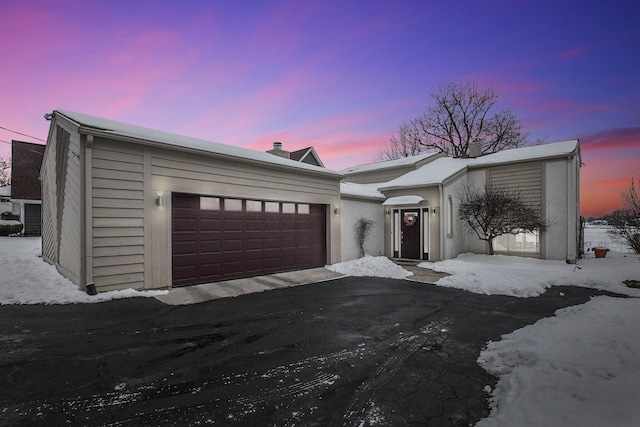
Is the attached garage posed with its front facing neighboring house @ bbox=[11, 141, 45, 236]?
no

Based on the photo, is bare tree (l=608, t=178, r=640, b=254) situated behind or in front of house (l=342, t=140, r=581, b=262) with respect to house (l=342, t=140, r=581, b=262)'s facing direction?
behind

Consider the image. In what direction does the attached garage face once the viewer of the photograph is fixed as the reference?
facing the viewer and to the right of the viewer

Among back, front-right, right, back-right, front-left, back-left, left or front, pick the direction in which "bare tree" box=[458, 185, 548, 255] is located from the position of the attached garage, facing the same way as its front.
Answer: front-left

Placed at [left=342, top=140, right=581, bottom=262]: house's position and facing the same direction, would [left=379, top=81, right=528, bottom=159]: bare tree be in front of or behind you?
behind

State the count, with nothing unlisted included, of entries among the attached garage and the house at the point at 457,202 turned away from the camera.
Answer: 0

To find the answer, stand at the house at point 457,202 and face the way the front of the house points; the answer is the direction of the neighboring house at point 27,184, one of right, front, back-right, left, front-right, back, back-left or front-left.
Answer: front-right

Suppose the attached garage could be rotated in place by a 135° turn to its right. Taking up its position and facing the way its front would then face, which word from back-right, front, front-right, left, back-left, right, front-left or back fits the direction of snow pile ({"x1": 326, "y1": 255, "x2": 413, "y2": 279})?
back

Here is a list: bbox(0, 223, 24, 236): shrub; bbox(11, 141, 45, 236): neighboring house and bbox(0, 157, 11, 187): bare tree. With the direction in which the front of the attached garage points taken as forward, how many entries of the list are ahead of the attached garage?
0

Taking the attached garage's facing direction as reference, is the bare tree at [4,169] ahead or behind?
behind

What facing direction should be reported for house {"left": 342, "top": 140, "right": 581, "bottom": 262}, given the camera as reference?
facing the viewer and to the left of the viewer

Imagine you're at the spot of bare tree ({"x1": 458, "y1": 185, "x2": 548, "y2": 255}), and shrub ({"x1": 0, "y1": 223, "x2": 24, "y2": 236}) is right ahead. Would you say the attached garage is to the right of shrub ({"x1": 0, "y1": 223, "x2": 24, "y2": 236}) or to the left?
left

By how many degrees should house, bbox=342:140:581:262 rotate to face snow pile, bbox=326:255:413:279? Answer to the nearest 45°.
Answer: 0° — it already faces it
